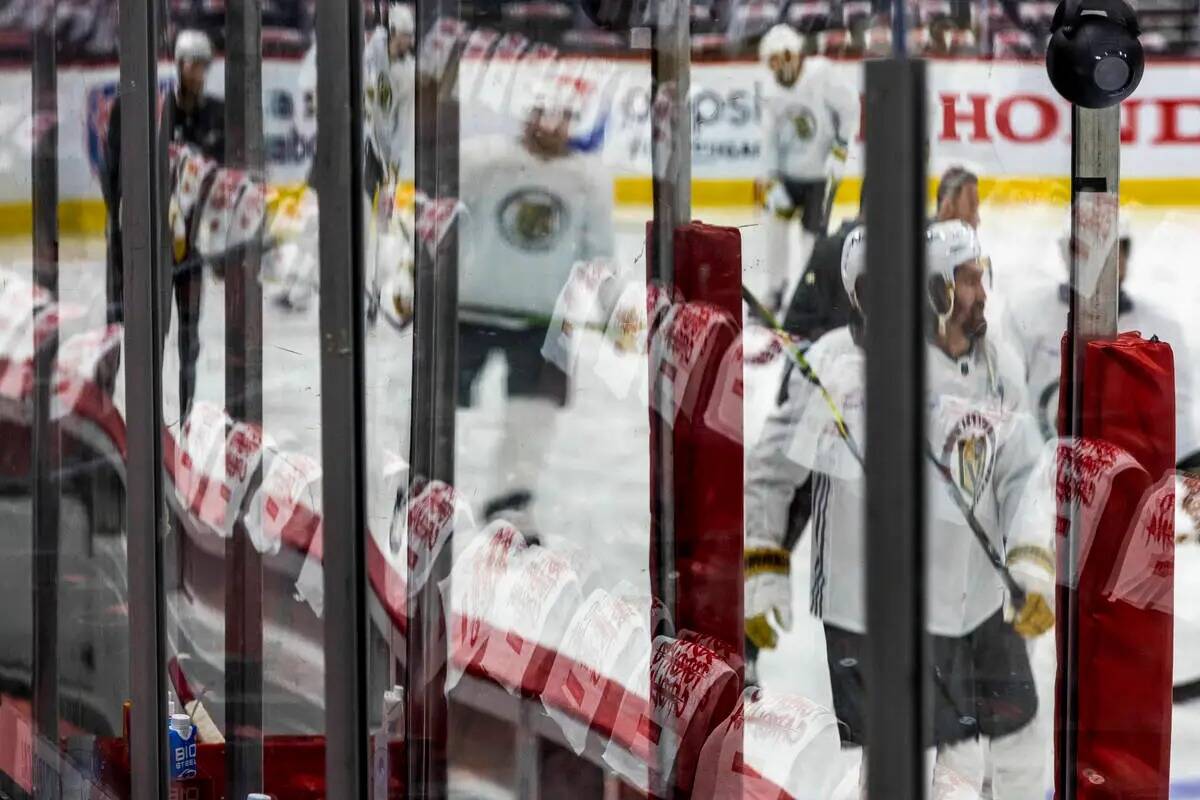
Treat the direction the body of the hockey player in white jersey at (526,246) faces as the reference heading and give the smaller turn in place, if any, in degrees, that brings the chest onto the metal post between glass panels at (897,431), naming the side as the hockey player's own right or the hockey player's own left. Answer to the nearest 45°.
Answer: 0° — they already face it

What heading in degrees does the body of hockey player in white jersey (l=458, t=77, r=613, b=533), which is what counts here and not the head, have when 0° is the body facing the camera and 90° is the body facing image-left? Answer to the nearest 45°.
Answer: approximately 0°

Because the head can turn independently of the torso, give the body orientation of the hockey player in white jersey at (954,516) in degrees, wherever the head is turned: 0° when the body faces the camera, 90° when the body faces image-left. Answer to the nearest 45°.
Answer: approximately 315°
